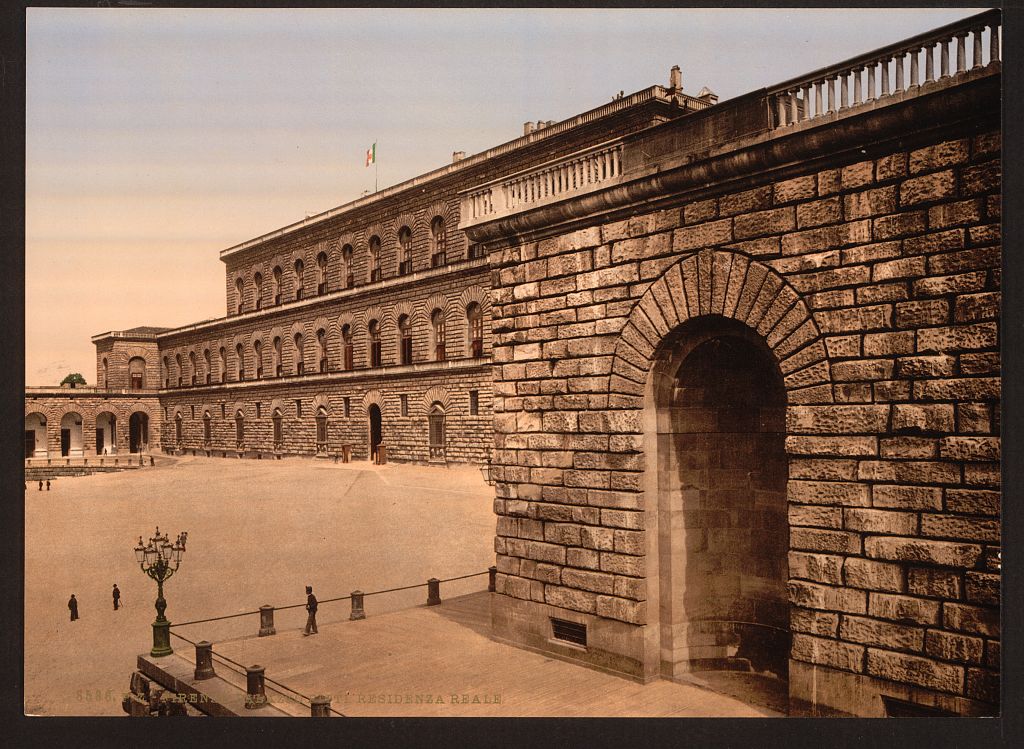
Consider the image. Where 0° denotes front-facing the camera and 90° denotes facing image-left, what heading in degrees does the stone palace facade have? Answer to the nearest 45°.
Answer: approximately 45°
